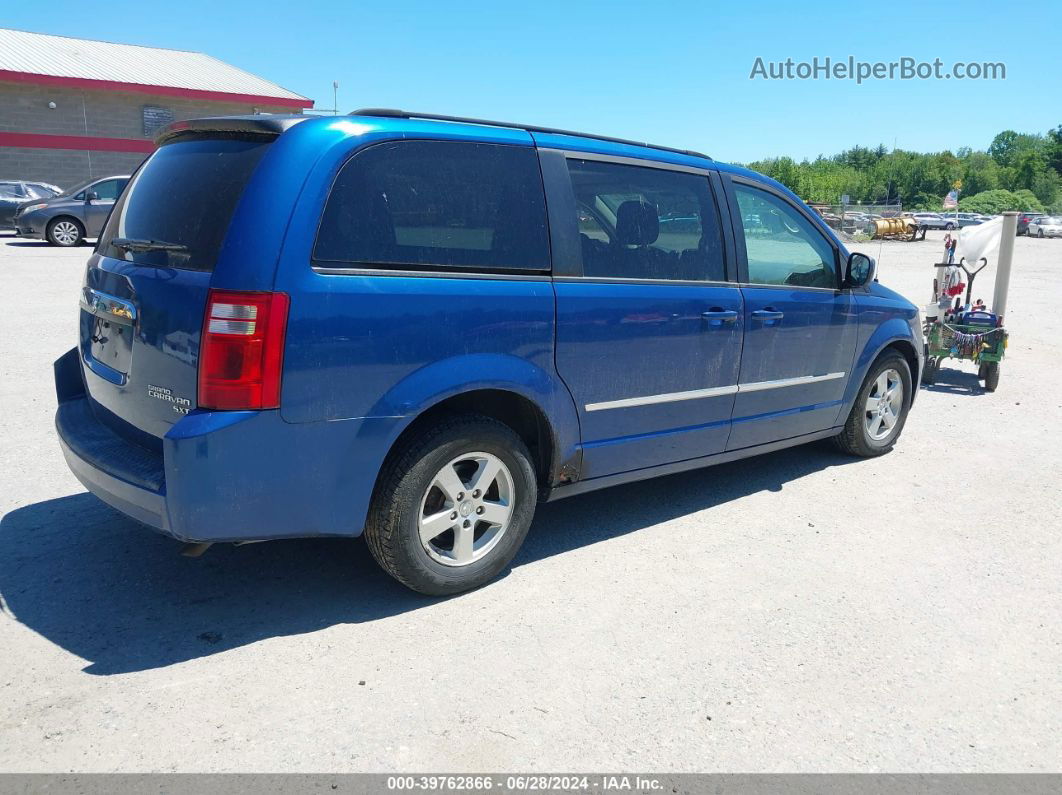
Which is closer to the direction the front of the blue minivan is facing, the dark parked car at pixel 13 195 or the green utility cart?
the green utility cart

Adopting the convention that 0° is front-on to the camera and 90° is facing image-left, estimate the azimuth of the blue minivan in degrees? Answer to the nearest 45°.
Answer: approximately 225°

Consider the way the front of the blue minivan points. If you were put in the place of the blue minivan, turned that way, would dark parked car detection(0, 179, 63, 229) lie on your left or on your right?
on your left

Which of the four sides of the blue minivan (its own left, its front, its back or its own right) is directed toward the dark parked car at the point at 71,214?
left

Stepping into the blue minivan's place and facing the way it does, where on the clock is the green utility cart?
The green utility cart is roughly at 12 o'clock from the blue minivan.
